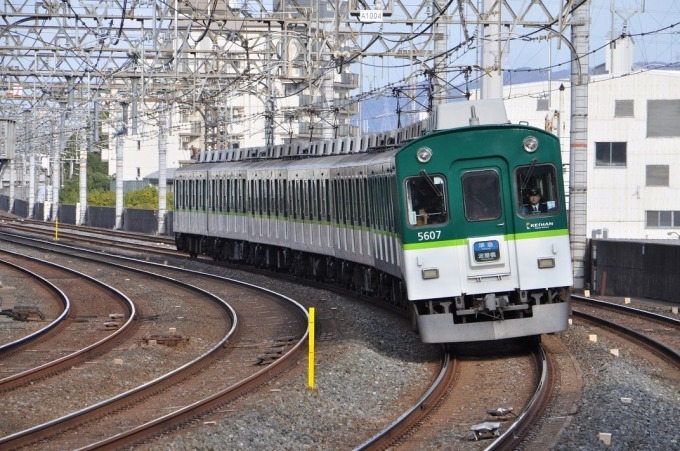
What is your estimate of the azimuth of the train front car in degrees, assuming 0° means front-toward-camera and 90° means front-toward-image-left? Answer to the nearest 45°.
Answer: approximately 0°

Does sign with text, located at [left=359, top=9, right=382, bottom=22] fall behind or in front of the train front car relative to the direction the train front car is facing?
behind

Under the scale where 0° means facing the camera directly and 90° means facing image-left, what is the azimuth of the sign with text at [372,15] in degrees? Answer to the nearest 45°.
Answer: approximately 0°

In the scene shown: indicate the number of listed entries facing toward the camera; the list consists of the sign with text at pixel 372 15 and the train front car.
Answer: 2

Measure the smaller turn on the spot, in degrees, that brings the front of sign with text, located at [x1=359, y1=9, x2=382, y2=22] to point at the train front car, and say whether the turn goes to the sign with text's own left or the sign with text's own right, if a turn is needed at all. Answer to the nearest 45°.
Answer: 0° — it already faces it
